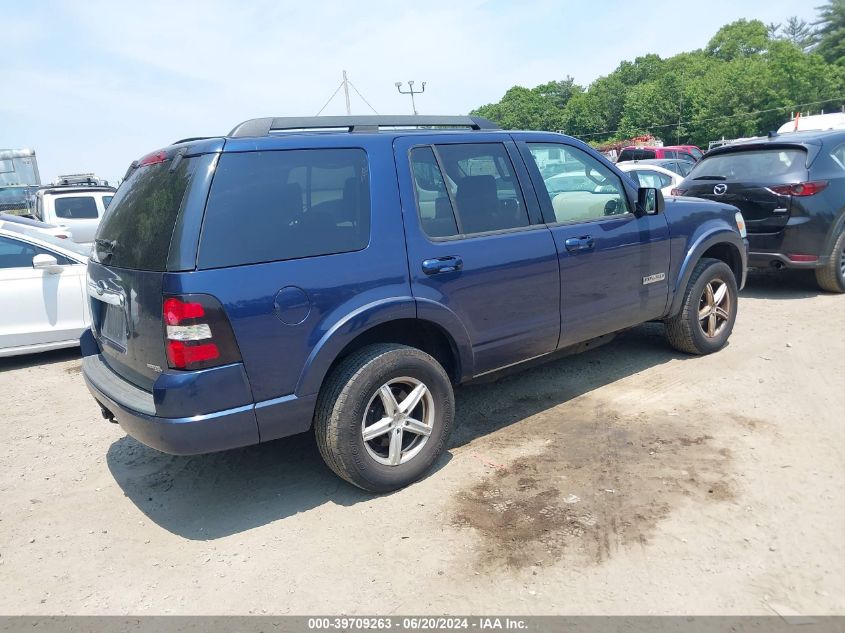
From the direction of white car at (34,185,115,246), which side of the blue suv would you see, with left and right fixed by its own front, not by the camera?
left

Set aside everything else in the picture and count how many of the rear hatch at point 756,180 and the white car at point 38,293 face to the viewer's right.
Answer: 1

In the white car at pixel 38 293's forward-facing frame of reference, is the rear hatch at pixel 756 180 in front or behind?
in front

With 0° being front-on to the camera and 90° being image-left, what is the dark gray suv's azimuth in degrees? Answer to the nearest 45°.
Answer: approximately 225°

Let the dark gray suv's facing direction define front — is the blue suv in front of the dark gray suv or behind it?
behind

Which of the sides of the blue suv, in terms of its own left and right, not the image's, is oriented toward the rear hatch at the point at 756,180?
front

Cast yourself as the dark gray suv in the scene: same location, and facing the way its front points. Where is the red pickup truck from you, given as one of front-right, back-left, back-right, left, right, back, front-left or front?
front-left

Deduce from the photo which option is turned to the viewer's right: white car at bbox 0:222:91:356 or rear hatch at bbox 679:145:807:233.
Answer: the white car

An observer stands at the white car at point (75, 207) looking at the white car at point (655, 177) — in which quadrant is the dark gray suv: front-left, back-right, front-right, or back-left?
front-right

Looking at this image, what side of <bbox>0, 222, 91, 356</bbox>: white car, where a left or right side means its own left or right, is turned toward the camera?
right
